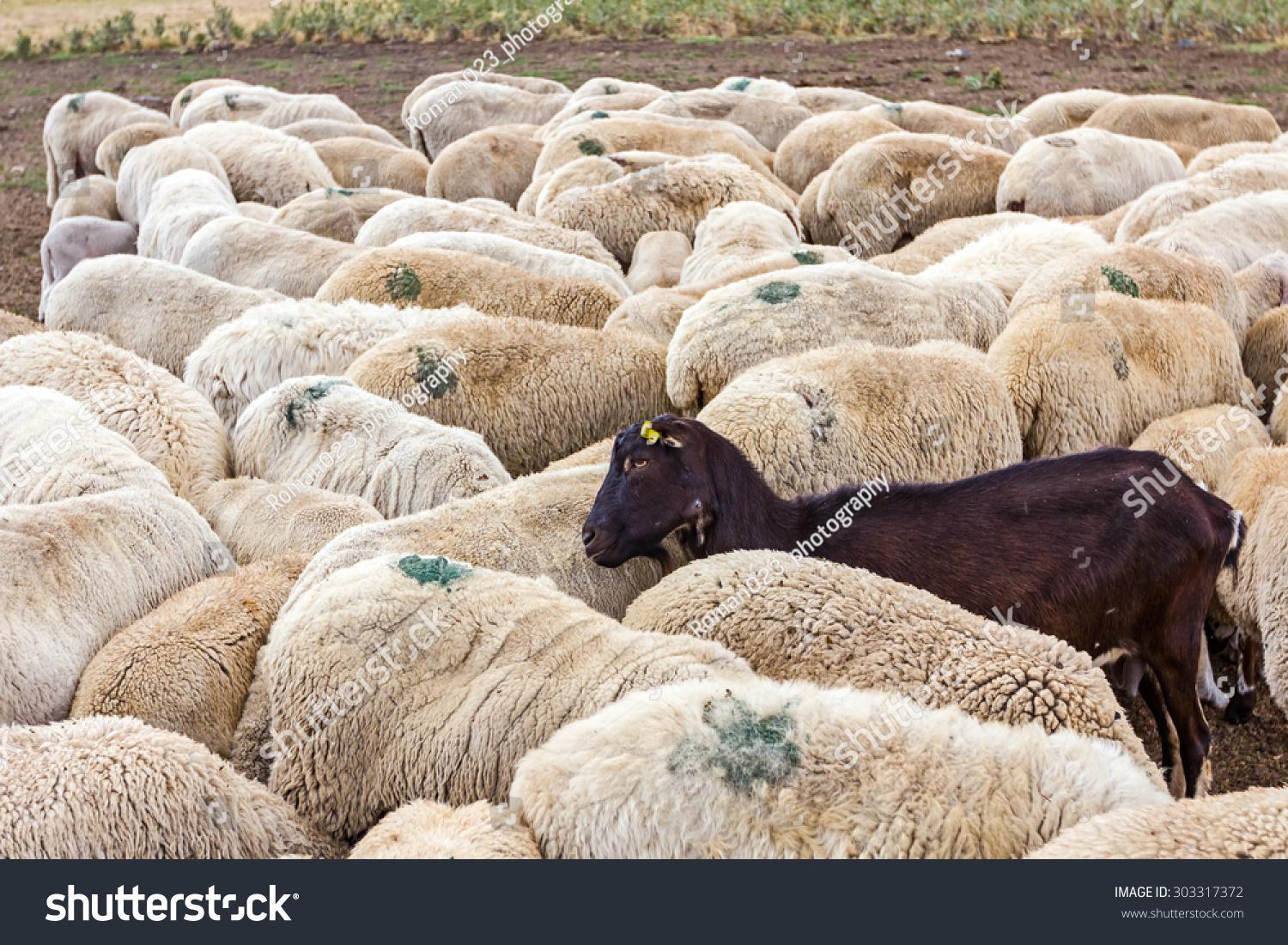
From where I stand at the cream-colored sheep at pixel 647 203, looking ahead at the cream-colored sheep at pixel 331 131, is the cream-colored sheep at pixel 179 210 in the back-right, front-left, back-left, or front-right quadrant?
front-left

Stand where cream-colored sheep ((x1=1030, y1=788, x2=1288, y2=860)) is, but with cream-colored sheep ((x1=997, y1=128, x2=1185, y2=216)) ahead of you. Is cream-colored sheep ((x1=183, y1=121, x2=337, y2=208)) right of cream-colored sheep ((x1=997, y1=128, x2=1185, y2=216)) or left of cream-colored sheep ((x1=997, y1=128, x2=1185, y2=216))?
left

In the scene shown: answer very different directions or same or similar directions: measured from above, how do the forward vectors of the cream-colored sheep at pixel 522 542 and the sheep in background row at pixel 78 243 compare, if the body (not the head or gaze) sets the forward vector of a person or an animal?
same or similar directions

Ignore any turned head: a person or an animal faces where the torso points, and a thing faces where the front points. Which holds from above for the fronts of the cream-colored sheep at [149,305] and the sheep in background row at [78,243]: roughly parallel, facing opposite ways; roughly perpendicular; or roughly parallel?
roughly parallel
